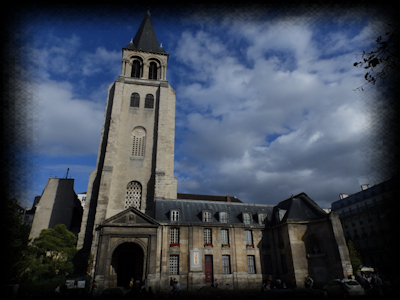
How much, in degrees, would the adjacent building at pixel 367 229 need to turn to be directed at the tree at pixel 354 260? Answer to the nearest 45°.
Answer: approximately 45° to its left

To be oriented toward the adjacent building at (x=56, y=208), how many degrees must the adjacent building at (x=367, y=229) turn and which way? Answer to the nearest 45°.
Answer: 0° — it already faces it

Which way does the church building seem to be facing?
toward the camera

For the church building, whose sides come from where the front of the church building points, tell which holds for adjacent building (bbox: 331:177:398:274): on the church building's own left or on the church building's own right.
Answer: on the church building's own left

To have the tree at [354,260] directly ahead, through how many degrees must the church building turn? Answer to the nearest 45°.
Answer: approximately 90° to its left

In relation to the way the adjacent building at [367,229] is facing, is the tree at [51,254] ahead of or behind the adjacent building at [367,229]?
ahead

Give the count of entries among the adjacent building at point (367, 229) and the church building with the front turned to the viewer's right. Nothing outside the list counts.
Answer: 0

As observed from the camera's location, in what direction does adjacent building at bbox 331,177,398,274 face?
facing the viewer and to the left of the viewer

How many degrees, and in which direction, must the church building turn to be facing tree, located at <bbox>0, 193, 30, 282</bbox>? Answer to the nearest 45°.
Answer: approximately 90° to its right
